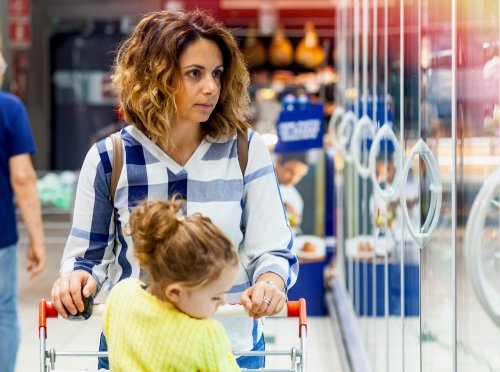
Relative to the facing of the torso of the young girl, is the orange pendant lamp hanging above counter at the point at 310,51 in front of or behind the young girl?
in front

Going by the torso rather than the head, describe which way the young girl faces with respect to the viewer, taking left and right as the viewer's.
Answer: facing away from the viewer and to the right of the viewer

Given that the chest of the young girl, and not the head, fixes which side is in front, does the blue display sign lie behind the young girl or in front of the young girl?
in front

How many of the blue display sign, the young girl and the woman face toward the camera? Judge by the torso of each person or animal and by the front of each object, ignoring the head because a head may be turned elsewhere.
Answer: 2

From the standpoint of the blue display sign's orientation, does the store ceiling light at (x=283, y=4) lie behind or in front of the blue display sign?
behind

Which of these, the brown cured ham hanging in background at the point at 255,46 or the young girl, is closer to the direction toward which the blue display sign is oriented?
the young girl

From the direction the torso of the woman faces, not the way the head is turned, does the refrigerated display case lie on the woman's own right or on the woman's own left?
on the woman's own left

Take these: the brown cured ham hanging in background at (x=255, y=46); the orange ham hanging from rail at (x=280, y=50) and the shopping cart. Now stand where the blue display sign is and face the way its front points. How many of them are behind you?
2

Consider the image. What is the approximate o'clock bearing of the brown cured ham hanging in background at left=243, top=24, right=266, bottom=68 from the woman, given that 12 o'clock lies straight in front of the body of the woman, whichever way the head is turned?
The brown cured ham hanging in background is roughly at 6 o'clock from the woman.

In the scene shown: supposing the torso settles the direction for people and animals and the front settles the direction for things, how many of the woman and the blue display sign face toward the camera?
2

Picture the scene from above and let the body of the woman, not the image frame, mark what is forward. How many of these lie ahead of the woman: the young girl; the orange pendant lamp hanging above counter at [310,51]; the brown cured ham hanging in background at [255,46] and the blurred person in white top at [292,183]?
1

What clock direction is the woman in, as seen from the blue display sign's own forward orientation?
The woman is roughly at 12 o'clock from the blue display sign.

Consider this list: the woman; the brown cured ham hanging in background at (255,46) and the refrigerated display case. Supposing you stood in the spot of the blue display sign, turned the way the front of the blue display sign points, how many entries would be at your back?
1
